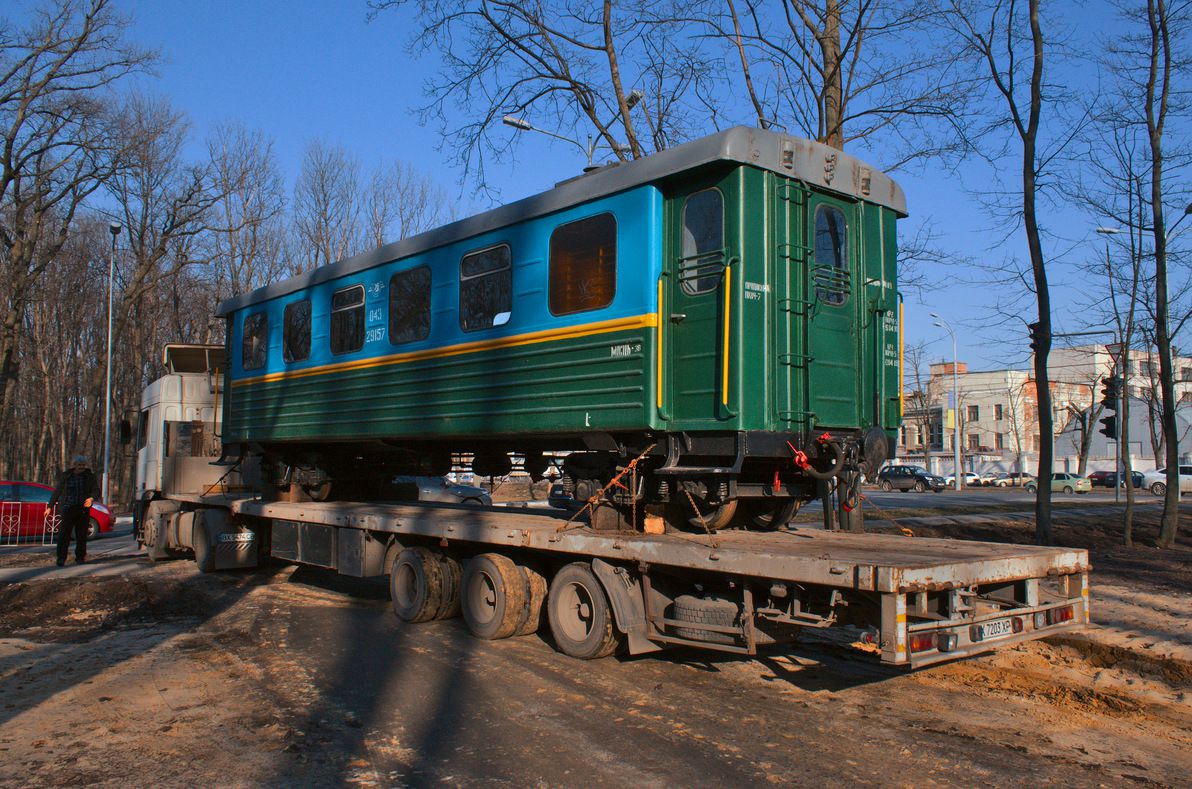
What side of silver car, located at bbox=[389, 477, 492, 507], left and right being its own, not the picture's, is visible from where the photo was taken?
right

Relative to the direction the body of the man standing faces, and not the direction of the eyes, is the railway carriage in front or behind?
in front

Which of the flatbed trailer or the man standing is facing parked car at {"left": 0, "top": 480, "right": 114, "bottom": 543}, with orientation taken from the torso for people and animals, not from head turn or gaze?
the flatbed trailer

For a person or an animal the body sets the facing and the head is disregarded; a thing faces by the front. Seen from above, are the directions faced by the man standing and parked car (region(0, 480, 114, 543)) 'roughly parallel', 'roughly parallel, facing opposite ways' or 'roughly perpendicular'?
roughly perpendicular

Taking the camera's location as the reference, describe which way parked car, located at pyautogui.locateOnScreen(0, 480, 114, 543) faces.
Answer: facing to the right of the viewer

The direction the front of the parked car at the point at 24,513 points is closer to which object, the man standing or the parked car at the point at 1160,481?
the parked car

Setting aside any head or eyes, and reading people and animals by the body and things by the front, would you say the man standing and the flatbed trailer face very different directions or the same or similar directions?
very different directions
